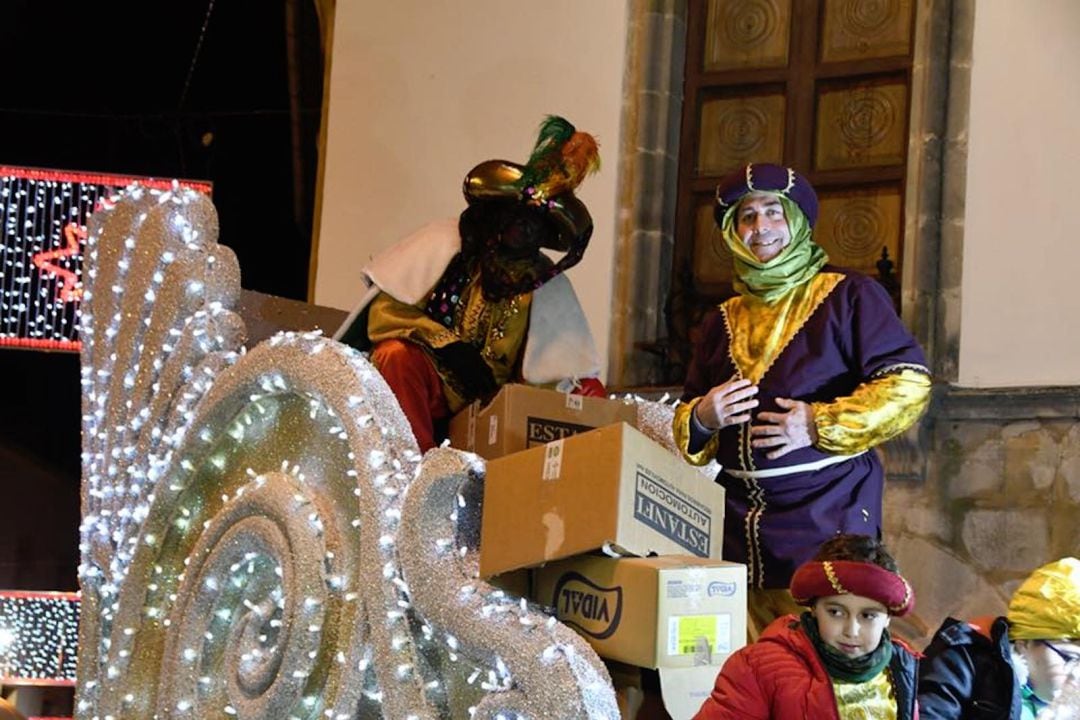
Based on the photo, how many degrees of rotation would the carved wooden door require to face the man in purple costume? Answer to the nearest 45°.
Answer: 0° — it already faces them

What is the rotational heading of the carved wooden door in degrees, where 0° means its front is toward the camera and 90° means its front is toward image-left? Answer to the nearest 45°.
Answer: approximately 0°

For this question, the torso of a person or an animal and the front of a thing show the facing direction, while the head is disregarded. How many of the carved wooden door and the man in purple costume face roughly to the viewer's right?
0

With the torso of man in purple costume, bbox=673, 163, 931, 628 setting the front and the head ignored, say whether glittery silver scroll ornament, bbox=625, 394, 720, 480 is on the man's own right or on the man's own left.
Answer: on the man's own right

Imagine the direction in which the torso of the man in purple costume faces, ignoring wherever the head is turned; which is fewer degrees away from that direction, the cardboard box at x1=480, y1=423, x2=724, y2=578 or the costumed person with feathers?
the cardboard box

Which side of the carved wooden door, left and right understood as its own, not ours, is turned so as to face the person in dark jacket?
front

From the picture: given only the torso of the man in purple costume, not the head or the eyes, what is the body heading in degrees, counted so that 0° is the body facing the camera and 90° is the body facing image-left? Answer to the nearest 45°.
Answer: approximately 45°

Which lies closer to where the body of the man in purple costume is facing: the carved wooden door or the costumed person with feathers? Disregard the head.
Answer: the costumed person with feathers

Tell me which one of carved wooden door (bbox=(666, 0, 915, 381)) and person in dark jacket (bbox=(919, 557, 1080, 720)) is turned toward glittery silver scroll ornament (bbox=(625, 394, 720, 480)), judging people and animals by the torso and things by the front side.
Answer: the carved wooden door
